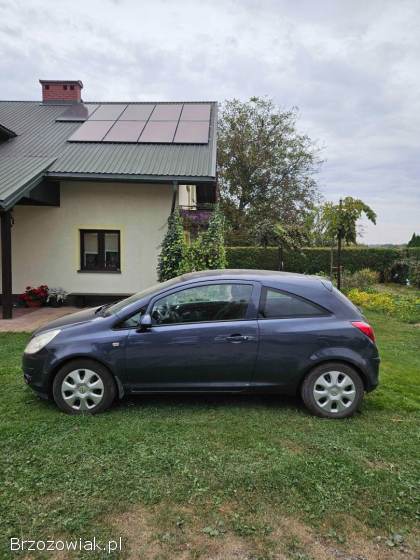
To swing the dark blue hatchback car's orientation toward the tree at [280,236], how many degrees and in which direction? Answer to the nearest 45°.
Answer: approximately 90° to its right

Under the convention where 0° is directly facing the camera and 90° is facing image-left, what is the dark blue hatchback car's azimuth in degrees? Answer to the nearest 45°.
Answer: approximately 90°

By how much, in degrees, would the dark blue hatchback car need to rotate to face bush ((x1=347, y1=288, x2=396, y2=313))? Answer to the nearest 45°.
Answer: approximately 135° to its right

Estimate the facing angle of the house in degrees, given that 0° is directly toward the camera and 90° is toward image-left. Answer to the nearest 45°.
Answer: approximately 0°

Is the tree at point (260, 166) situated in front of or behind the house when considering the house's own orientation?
behind

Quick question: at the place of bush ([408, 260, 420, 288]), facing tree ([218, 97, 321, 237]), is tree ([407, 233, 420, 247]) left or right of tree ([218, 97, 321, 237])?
right

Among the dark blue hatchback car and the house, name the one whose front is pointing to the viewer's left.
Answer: the dark blue hatchback car

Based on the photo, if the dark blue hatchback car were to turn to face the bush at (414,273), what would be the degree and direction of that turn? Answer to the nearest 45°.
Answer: approximately 135° to its right

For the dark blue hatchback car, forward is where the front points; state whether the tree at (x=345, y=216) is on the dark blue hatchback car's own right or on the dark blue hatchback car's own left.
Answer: on the dark blue hatchback car's own right

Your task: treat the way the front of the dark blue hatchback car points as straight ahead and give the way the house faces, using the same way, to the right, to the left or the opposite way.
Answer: to the left

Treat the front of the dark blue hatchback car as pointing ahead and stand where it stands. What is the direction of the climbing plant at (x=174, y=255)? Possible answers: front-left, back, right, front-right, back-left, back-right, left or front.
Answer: right

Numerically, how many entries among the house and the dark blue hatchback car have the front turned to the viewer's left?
1

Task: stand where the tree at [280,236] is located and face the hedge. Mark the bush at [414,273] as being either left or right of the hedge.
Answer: right

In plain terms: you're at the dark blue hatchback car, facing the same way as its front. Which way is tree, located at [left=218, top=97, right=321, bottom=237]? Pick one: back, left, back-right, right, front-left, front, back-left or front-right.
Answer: right

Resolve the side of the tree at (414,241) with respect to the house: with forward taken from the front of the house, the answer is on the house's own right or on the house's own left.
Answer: on the house's own left
